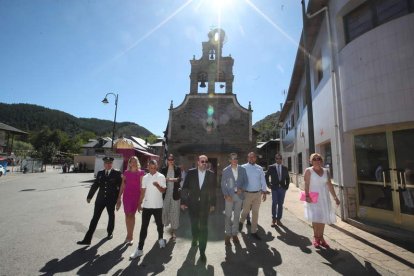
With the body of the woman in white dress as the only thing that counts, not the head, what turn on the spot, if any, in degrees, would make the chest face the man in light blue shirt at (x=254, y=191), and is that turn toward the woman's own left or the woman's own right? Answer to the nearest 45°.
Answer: approximately 90° to the woman's own right

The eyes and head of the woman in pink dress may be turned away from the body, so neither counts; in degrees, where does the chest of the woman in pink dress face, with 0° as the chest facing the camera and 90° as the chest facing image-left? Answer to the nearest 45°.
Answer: approximately 0°

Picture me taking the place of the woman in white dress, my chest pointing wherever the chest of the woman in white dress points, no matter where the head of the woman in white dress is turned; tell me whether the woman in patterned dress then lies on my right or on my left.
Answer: on my right

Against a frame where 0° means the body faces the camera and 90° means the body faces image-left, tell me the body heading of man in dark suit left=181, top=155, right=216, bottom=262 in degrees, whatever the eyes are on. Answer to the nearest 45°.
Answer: approximately 0°

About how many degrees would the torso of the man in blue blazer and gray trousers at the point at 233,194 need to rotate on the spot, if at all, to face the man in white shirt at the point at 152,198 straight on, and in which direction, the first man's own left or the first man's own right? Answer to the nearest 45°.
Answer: approximately 90° to the first man's own right
